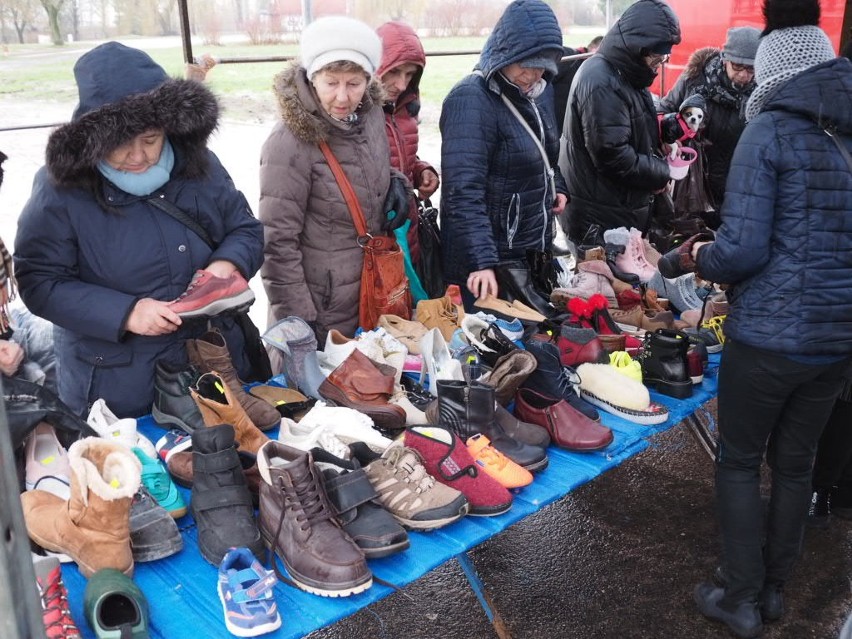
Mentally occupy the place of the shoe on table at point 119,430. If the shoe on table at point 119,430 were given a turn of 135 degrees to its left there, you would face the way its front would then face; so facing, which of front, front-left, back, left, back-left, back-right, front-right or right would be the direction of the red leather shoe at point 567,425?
right

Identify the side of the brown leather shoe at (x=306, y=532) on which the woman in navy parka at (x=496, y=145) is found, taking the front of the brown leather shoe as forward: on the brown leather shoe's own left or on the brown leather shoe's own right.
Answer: on the brown leather shoe's own left

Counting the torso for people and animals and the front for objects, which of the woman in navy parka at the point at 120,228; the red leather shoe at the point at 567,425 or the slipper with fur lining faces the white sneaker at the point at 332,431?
the woman in navy parka

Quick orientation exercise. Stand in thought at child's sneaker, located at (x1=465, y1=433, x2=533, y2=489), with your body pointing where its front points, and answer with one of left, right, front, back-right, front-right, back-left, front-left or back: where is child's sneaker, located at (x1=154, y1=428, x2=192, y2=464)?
back-right

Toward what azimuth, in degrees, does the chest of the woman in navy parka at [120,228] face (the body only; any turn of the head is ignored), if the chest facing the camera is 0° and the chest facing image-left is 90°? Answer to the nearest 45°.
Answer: approximately 315°

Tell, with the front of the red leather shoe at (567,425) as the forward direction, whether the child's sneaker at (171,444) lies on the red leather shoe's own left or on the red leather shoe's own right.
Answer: on the red leather shoe's own right

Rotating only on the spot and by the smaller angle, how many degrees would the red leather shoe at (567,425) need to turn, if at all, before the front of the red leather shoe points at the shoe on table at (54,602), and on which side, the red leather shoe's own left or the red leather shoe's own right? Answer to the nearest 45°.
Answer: approximately 90° to the red leather shoe's own right

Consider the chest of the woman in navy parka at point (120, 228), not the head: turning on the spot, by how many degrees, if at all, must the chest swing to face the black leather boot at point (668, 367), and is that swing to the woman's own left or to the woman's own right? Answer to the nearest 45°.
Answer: approximately 45° to the woman's own left

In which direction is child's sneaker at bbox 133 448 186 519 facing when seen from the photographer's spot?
facing the viewer and to the right of the viewer

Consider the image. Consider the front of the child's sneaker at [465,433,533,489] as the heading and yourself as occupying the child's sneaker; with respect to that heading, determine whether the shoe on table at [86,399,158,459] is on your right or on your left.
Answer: on your right

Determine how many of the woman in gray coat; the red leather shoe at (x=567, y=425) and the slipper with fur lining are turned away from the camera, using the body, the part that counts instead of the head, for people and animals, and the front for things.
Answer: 0
